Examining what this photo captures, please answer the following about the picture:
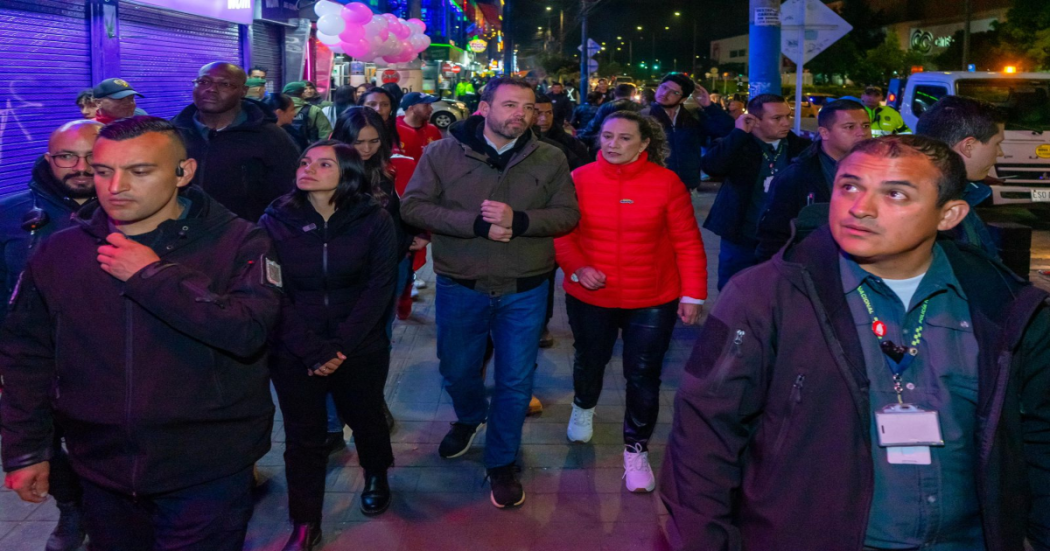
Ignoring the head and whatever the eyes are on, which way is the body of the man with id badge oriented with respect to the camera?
toward the camera

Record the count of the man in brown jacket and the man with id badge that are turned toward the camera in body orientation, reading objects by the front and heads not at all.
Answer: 2

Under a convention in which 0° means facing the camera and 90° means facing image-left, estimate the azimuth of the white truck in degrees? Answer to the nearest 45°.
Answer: approximately 315°

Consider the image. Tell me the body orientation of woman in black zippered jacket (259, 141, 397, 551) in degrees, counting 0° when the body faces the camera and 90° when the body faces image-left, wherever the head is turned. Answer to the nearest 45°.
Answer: approximately 0°

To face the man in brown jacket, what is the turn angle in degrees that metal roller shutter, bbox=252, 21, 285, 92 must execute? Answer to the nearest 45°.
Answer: approximately 45° to its right

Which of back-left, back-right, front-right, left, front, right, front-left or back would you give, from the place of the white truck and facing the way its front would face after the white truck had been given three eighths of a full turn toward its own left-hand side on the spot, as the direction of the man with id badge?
back

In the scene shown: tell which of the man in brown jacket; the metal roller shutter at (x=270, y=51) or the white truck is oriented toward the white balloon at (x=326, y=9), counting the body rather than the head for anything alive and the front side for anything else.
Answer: the metal roller shutter

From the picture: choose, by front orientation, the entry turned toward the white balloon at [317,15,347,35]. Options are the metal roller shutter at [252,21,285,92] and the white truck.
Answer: the metal roller shutter

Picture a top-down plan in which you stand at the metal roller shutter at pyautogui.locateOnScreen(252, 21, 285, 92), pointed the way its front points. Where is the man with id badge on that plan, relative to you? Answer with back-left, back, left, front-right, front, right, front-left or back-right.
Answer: front-right

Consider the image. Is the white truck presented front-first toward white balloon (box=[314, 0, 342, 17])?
no

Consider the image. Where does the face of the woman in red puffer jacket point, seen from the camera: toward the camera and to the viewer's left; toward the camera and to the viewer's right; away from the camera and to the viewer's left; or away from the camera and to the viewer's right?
toward the camera and to the viewer's left

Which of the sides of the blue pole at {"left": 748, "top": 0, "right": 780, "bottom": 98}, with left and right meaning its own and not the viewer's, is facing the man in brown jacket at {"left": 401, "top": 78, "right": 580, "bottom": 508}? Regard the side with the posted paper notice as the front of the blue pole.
front

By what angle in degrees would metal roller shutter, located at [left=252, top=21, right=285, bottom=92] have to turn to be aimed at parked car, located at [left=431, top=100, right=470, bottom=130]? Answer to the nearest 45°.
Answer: approximately 90° to its left

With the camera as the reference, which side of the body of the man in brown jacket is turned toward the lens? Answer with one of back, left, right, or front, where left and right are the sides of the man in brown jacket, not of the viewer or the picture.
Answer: front

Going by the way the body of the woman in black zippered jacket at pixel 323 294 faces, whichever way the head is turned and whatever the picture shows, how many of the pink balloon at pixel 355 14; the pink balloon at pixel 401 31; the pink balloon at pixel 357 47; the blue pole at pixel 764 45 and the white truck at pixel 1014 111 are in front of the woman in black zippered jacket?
0

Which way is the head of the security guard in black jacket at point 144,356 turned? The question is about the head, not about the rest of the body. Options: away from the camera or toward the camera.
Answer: toward the camera
